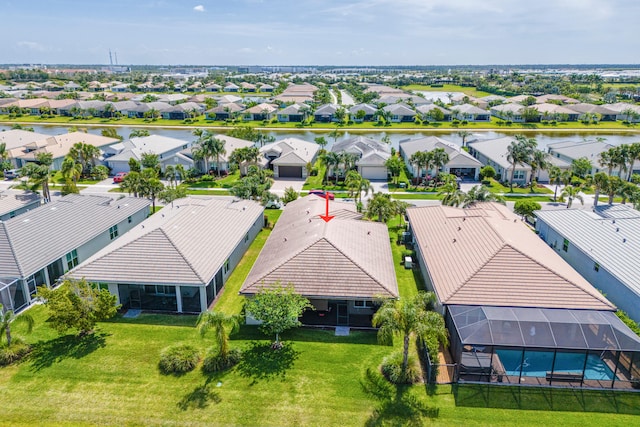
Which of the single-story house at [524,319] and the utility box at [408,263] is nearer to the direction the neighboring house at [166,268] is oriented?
the utility box

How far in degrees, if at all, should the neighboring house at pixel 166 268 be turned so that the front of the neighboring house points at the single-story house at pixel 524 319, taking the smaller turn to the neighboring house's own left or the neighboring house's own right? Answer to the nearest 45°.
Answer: approximately 135° to the neighboring house's own right

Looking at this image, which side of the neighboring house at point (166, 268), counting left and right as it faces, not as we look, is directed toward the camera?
back

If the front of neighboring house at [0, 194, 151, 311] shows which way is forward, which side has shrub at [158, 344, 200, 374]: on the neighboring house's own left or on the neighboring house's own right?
on the neighboring house's own right

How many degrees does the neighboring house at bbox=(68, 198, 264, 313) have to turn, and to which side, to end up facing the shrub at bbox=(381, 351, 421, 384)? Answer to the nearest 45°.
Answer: approximately 135° to its right

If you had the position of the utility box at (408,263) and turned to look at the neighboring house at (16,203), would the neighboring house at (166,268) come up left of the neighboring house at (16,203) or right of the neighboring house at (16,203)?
left

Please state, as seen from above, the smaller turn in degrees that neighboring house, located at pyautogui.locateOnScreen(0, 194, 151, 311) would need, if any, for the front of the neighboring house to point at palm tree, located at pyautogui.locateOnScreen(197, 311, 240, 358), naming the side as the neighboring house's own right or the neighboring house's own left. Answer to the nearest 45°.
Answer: approximately 135° to the neighboring house's own right

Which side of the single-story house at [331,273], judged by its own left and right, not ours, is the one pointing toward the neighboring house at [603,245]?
right

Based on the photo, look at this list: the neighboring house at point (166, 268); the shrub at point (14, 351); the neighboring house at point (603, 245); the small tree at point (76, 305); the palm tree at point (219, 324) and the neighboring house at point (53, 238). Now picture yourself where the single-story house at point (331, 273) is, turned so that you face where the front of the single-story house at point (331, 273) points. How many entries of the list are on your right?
1

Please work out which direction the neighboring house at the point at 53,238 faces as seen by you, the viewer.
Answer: facing away from the viewer and to the right of the viewer

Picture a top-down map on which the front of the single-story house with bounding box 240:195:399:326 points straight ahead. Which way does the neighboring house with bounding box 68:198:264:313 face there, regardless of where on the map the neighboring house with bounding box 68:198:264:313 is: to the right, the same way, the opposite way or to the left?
the same way

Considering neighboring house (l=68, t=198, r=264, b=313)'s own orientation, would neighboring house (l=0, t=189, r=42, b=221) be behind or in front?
in front

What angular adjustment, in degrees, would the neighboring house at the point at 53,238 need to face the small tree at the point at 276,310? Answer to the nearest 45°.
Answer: approximately 90° to its right

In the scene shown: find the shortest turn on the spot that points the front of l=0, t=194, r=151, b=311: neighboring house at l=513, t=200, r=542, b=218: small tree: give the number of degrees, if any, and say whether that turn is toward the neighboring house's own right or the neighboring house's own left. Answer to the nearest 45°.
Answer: approximately 45° to the neighboring house's own right

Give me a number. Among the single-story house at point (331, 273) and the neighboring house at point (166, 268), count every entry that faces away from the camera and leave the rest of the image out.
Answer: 2

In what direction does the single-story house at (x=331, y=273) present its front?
away from the camera

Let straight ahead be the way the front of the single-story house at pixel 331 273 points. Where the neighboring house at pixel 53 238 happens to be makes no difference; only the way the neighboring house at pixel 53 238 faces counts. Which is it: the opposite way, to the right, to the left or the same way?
the same way

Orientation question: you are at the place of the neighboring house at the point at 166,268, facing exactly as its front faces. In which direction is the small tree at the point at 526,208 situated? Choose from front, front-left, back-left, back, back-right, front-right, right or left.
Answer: right
